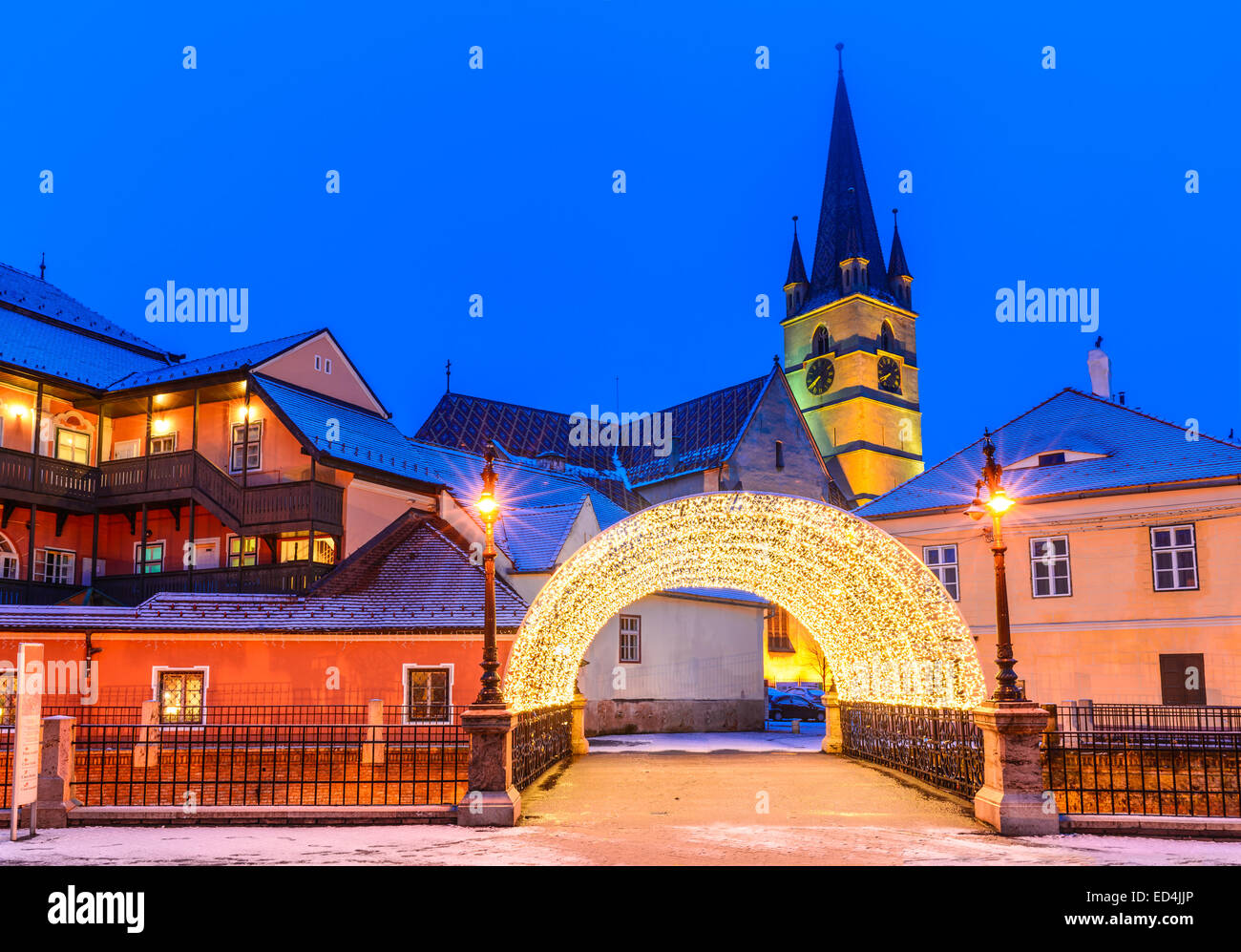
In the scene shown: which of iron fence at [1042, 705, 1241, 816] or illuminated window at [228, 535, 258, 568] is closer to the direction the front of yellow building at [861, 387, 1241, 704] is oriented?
the iron fence

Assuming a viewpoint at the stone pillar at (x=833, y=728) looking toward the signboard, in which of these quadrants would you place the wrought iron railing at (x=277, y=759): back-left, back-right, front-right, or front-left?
front-right

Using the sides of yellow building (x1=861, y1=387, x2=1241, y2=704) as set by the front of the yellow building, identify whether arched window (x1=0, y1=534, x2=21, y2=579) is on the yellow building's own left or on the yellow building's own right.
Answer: on the yellow building's own right

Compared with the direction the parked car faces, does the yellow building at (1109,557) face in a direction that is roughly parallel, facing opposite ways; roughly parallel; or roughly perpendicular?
roughly perpendicular

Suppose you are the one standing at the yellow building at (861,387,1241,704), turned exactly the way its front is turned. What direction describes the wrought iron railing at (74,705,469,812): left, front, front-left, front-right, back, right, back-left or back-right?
front-right

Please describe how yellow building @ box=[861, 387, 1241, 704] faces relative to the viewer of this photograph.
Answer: facing the viewer

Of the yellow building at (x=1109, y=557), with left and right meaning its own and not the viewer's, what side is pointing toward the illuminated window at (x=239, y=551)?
right
